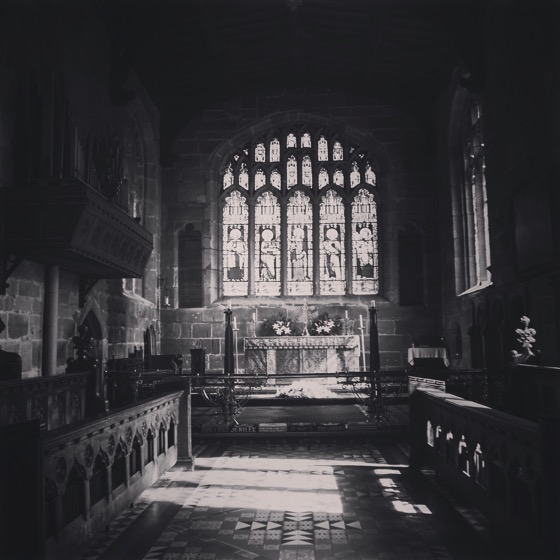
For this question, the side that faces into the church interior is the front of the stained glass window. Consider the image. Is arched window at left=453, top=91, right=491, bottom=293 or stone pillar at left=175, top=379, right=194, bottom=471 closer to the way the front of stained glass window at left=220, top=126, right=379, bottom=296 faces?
the stone pillar

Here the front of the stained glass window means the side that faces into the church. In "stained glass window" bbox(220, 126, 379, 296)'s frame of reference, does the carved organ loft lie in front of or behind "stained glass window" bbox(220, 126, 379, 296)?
in front

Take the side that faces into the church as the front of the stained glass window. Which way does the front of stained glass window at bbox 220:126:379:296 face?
toward the camera

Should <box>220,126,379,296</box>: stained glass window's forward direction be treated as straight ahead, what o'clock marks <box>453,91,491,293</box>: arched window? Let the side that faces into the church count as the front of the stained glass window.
The arched window is roughly at 10 o'clock from the stained glass window.

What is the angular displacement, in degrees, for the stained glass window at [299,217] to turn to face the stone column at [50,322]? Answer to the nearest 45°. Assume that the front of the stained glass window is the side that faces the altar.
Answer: approximately 45° to its right

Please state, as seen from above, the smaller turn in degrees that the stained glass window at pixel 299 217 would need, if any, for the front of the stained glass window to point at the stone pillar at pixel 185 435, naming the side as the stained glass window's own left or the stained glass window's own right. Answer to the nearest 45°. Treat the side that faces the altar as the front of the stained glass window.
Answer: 0° — it already faces it
